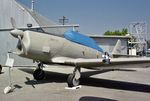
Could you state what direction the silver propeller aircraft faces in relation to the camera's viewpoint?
facing the viewer and to the left of the viewer
